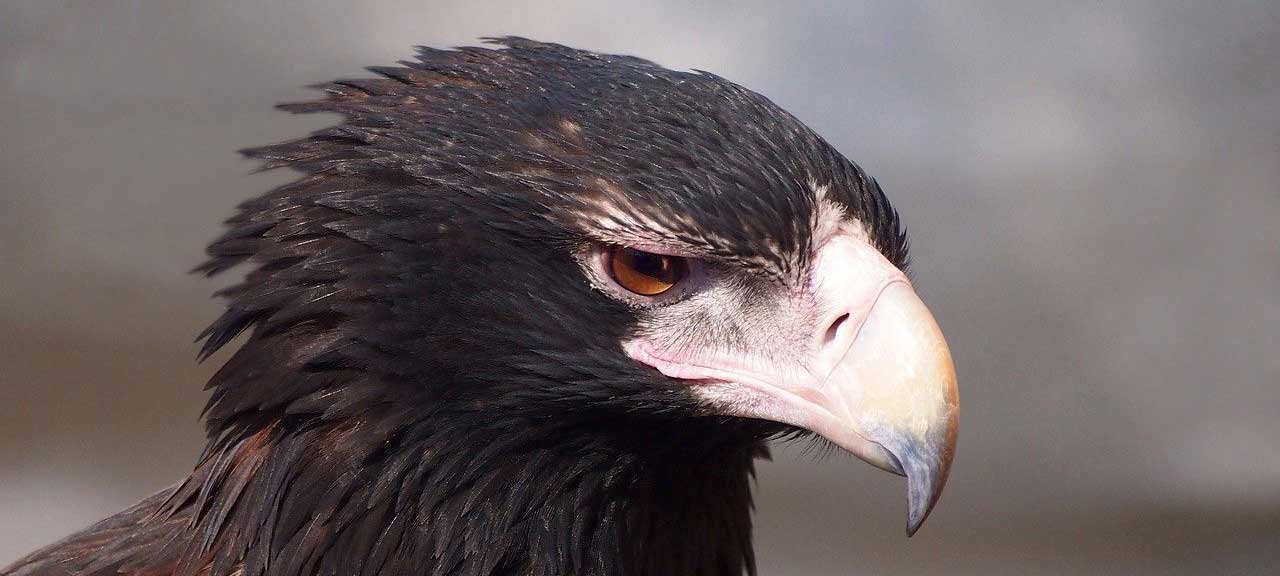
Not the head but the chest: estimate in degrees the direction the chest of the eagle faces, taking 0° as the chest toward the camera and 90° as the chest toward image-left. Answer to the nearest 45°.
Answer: approximately 270°
